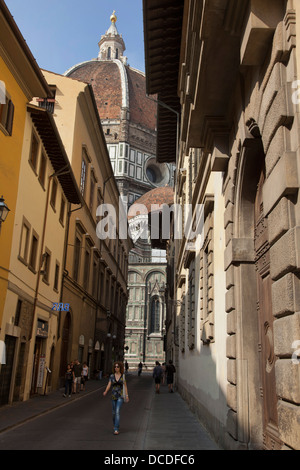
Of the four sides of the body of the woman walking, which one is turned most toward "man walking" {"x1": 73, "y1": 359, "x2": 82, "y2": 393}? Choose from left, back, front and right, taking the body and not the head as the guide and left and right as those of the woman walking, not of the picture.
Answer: back

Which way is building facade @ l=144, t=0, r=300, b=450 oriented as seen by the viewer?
to the viewer's left

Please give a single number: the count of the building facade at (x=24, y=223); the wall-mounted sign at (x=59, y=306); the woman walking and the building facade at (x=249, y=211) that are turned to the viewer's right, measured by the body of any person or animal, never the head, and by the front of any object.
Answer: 1

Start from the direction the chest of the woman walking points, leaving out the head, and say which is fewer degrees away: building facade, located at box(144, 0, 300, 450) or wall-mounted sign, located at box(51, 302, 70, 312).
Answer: the building facade

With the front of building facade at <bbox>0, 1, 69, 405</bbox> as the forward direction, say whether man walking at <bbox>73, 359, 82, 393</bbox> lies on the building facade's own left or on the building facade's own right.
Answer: on the building facade's own left

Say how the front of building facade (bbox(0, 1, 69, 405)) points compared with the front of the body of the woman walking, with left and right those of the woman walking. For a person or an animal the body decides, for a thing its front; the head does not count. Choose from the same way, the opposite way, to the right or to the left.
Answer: to the left

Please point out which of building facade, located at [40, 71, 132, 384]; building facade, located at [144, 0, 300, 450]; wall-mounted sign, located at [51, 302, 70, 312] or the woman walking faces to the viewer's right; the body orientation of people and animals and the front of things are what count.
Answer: building facade, located at [40, 71, 132, 384]

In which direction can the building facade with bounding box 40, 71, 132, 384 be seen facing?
to the viewer's right

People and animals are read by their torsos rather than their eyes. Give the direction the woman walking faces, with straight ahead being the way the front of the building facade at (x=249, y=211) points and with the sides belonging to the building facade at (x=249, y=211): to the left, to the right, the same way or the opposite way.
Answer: to the left

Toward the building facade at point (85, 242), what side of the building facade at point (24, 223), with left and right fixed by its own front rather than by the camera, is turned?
left

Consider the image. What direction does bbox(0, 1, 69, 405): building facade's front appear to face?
to the viewer's right

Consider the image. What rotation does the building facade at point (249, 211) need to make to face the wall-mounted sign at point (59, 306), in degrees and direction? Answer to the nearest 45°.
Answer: approximately 45° to its right
